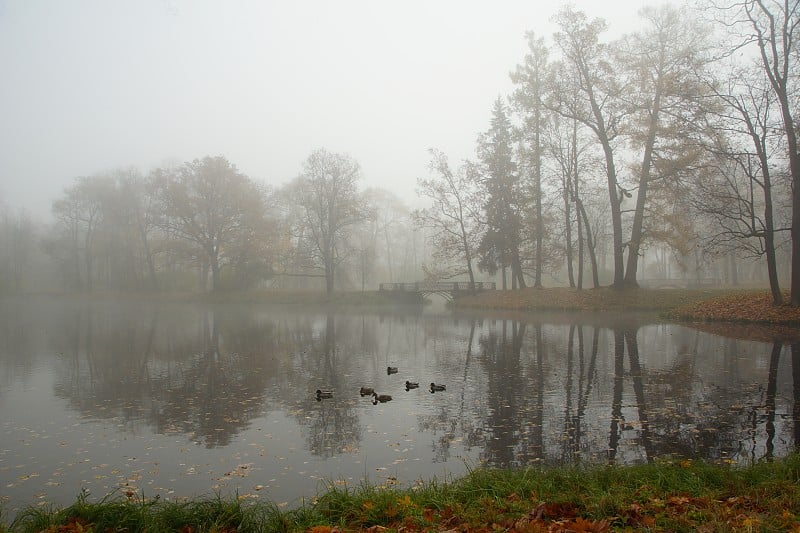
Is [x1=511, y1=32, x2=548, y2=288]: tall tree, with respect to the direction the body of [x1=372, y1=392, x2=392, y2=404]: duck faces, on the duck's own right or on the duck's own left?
on the duck's own right

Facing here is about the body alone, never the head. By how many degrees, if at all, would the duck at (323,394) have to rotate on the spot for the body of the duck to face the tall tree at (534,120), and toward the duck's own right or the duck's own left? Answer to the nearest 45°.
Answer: approximately 135° to the duck's own right

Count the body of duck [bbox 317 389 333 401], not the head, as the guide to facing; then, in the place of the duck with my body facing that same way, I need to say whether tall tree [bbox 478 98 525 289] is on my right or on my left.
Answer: on my right

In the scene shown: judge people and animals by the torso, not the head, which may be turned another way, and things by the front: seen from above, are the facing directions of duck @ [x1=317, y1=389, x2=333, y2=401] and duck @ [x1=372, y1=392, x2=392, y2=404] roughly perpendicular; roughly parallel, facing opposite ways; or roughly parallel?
roughly parallel

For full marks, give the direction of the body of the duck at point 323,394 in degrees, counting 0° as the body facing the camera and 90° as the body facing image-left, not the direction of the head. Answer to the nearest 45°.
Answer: approximately 90°

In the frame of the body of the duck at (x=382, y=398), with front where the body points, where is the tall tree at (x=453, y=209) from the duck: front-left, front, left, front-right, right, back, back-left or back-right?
right

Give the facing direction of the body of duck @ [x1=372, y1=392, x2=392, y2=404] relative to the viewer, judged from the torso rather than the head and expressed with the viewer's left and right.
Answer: facing to the left of the viewer

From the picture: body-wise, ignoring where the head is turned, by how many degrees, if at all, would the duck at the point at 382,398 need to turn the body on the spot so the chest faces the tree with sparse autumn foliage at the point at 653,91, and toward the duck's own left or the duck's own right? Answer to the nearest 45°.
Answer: approximately 135° to the duck's own right
